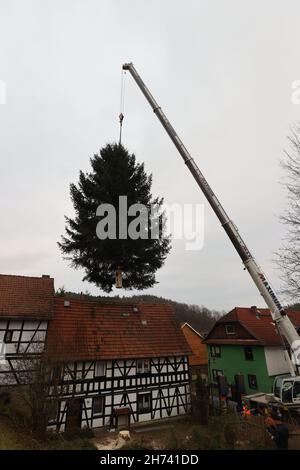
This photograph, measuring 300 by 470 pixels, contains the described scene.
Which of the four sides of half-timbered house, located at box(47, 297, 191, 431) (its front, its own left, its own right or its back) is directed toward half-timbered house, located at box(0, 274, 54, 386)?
right

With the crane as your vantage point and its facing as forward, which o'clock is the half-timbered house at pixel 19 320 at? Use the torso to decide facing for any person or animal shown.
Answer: The half-timbered house is roughly at 12 o'clock from the crane.

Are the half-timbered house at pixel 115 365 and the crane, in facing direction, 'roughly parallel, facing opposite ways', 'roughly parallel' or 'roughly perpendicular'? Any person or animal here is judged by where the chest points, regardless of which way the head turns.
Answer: roughly perpendicular

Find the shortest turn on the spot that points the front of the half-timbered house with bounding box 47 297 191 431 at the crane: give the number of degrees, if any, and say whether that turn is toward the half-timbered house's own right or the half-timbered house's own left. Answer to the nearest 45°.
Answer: approximately 45° to the half-timbered house's own left

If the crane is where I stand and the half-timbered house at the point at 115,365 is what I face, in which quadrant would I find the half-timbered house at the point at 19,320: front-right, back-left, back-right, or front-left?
front-left

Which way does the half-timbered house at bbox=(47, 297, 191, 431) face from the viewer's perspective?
toward the camera

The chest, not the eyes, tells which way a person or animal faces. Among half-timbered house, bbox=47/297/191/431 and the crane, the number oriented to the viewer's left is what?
1

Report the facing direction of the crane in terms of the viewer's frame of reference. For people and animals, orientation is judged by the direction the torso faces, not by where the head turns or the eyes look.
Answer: facing to the left of the viewer
